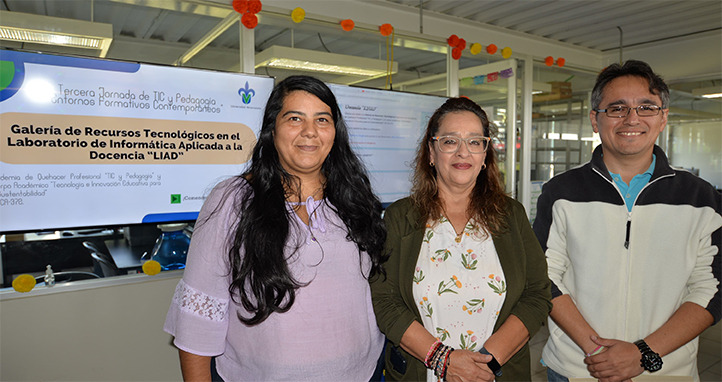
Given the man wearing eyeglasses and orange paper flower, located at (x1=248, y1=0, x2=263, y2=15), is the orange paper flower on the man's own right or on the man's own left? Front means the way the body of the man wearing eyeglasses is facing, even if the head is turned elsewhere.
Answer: on the man's own right

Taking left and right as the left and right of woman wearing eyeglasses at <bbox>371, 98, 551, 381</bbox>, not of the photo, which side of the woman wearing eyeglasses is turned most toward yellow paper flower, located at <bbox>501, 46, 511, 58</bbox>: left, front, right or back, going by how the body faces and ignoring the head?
back

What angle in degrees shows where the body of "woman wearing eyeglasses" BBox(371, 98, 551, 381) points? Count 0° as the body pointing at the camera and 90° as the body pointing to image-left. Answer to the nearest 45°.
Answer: approximately 0°

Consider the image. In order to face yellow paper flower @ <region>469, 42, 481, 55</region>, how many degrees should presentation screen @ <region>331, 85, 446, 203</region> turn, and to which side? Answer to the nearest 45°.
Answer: approximately 90° to its left

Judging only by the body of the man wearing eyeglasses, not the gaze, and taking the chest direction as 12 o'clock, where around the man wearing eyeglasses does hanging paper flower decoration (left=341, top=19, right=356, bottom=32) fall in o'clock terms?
The hanging paper flower decoration is roughly at 4 o'clock from the man wearing eyeglasses.

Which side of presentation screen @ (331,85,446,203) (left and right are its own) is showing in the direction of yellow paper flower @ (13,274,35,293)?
right

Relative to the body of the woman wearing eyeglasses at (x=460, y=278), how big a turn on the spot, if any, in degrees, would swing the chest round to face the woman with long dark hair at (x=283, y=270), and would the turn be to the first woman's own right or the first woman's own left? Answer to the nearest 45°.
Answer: approximately 45° to the first woman's own right

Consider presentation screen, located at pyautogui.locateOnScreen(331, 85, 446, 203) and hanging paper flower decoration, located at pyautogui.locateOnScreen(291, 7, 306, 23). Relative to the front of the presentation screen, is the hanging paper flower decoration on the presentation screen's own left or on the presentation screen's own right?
on the presentation screen's own right

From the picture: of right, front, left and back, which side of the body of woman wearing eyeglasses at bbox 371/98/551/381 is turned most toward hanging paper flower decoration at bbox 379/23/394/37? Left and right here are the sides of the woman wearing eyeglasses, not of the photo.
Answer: back
